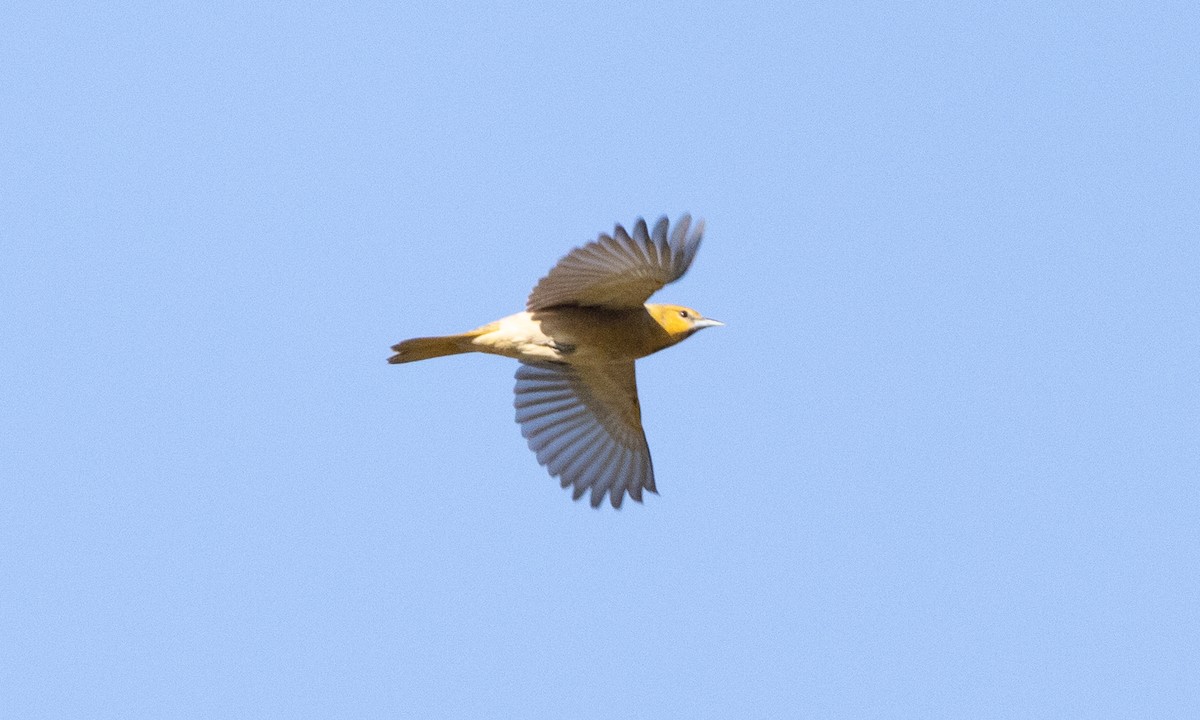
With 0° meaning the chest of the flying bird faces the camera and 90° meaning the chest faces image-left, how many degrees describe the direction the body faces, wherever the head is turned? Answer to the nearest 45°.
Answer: approximately 270°
